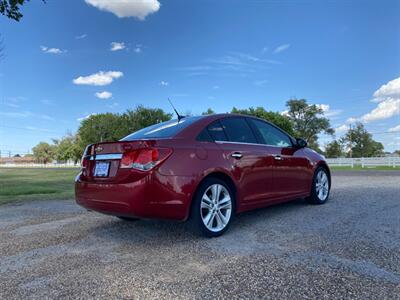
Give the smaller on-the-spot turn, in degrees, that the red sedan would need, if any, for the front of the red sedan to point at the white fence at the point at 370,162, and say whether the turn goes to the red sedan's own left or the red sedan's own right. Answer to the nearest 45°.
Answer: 0° — it already faces it

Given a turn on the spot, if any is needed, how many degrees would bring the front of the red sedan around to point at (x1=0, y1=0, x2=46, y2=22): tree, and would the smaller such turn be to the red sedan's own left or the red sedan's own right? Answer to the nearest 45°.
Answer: approximately 90° to the red sedan's own left

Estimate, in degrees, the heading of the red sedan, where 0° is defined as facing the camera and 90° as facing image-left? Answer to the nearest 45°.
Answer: approximately 225°

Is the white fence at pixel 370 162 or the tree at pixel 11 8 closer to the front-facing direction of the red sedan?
the white fence
